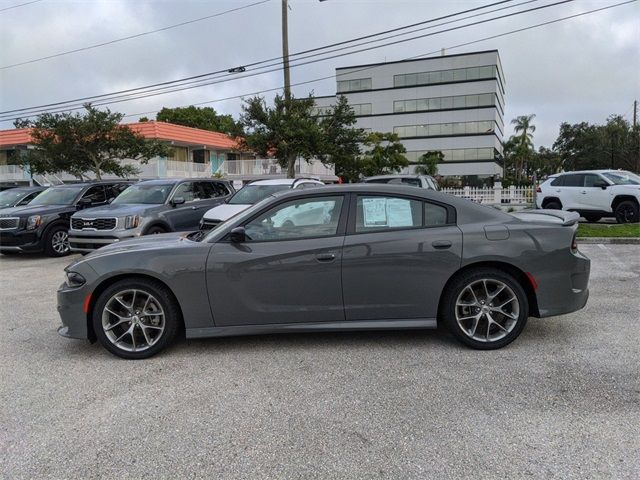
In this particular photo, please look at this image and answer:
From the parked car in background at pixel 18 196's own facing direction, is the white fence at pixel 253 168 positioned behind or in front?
behind

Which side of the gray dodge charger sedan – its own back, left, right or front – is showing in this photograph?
left

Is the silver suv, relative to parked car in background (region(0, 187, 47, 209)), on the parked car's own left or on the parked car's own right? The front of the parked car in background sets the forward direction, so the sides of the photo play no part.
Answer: on the parked car's own left

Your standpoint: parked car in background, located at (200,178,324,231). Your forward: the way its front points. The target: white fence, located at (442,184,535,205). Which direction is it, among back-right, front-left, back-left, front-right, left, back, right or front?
back

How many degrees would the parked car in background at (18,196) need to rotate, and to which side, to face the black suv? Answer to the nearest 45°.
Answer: approximately 45° to its left

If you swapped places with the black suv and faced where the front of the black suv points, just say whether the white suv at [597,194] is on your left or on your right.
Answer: on your left

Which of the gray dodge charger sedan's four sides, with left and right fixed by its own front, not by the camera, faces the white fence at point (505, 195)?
right

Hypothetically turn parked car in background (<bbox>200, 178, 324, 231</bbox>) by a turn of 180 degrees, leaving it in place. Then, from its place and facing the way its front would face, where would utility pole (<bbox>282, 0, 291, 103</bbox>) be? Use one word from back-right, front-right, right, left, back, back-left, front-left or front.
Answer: front-left

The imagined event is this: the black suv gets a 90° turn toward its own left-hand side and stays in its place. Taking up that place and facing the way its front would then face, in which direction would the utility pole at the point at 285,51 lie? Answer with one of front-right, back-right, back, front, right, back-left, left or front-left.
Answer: left

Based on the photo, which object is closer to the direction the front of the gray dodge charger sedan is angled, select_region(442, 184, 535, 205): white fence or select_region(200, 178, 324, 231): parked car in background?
the parked car in background

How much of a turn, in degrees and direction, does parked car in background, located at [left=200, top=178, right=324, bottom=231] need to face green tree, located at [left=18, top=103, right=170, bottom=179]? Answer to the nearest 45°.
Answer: approximately 90° to its right

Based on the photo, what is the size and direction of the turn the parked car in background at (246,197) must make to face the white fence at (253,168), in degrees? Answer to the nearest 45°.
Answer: approximately 135° to its right

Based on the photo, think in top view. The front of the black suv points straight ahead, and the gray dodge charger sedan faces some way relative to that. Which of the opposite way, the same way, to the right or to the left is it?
to the right
